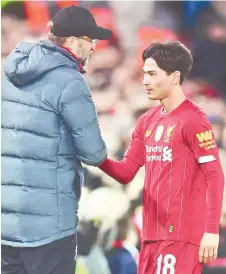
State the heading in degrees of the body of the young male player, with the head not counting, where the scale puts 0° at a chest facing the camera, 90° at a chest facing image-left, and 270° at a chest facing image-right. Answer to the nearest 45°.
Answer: approximately 45°

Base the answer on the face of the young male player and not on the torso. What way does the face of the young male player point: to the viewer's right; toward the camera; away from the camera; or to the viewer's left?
to the viewer's left

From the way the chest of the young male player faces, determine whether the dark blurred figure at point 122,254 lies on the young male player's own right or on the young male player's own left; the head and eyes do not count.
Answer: on the young male player's own right
